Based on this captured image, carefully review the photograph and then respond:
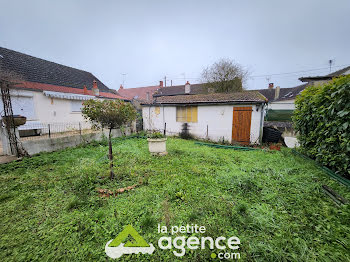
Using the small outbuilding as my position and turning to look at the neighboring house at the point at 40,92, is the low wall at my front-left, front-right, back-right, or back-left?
front-left

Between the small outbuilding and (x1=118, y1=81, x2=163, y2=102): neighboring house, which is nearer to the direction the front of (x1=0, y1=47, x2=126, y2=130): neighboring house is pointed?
the small outbuilding

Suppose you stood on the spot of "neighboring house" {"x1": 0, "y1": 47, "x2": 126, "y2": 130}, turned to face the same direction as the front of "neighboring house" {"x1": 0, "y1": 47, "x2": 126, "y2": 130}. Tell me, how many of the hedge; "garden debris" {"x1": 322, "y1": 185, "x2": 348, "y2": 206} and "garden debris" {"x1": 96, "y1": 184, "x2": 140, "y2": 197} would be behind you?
0

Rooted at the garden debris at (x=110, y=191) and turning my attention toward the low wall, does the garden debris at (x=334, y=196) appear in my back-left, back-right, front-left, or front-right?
back-right

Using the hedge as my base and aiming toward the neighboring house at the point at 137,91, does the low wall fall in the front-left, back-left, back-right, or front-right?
front-left

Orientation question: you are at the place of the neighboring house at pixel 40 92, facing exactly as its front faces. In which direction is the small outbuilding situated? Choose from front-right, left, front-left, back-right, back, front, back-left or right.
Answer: front

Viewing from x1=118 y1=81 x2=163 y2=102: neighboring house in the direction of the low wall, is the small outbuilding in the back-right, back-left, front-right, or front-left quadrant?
front-left

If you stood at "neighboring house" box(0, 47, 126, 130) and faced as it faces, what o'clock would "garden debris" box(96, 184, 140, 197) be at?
The garden debris is roughly at 1 o'clock from the neighboring house.

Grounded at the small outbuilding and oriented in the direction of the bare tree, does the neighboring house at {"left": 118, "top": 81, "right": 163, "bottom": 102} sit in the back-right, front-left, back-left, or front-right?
front-left

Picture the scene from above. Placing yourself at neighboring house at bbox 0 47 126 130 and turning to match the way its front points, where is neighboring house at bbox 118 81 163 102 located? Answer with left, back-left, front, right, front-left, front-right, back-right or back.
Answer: left

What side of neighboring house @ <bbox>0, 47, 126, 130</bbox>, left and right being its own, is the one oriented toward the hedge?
front

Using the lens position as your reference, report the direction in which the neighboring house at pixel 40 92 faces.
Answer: facing the viewer and to the right of the viewer

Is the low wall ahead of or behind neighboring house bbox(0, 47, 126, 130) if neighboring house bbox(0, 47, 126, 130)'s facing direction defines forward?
ahead
